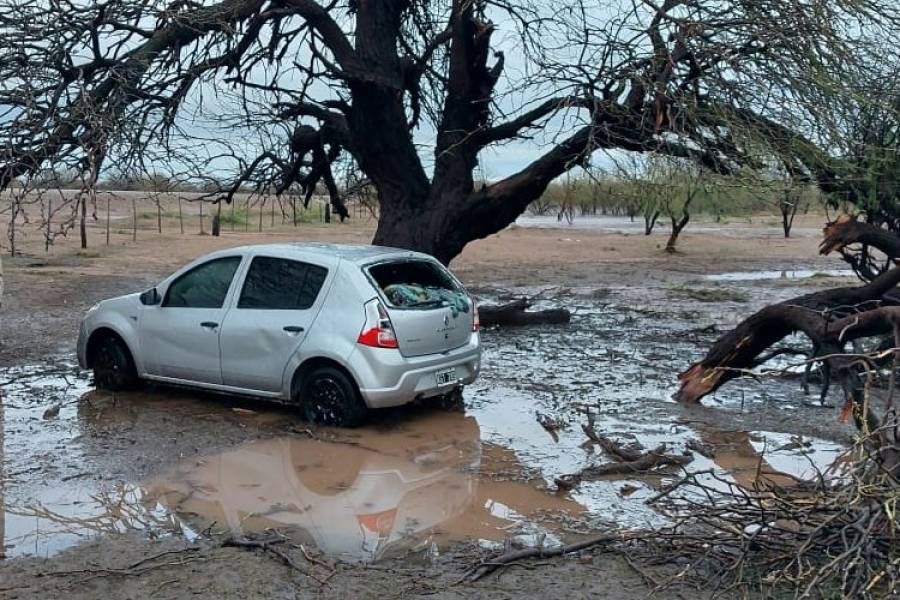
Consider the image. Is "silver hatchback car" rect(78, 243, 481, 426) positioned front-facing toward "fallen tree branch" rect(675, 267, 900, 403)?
no

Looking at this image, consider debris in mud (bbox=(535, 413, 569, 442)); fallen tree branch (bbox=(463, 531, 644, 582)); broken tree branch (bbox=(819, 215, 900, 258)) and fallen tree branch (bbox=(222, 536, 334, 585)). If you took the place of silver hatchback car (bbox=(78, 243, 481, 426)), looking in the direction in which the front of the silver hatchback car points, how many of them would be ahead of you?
0

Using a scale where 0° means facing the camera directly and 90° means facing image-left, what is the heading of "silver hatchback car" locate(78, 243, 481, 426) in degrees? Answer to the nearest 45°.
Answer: approximately 135°

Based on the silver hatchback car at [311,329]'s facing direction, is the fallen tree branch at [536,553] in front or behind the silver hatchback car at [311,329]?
behind

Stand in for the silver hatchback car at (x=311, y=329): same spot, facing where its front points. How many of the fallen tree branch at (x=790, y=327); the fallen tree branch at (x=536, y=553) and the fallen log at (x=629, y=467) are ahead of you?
0

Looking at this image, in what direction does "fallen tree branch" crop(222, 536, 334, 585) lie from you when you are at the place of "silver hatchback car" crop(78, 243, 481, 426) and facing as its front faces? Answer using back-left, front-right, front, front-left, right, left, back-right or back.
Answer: back-left

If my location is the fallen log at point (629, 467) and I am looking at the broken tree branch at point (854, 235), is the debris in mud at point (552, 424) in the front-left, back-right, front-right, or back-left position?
front-left

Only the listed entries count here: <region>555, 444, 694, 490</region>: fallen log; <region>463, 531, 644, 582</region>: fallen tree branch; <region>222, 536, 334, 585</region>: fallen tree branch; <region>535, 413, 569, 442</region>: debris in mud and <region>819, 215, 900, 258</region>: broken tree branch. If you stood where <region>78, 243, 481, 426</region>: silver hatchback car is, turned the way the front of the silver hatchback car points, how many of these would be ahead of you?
0

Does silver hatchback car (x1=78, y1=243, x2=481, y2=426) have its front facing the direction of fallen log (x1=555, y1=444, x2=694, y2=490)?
no

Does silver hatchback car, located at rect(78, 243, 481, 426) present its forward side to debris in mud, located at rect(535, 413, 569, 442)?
no

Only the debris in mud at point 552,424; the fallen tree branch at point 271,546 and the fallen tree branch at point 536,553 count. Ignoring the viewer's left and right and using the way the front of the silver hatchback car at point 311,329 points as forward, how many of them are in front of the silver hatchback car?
0

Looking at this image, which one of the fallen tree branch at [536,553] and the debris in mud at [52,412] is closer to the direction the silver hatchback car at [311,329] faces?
the debris in mud

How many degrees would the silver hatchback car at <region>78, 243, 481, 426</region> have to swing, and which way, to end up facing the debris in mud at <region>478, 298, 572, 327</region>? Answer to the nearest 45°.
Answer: approximately 90° to its right

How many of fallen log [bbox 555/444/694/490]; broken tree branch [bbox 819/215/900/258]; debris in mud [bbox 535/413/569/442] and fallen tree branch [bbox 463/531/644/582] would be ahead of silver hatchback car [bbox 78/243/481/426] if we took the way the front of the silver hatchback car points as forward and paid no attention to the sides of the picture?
0
